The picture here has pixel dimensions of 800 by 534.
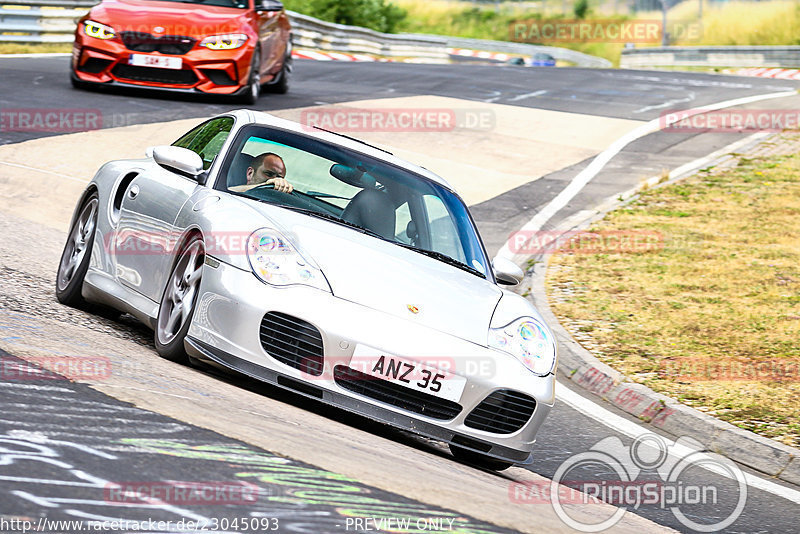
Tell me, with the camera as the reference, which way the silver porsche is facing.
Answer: facing the viewer and to the right of the viewer

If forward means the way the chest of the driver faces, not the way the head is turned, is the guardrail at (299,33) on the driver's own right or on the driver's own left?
on the driver's own left

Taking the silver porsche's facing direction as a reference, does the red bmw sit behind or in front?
behind

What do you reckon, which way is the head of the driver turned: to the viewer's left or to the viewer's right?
to the viewer's right

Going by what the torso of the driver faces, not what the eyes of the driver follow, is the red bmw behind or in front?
behind

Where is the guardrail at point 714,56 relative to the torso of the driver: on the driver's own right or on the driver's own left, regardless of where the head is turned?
on the driver's own left
